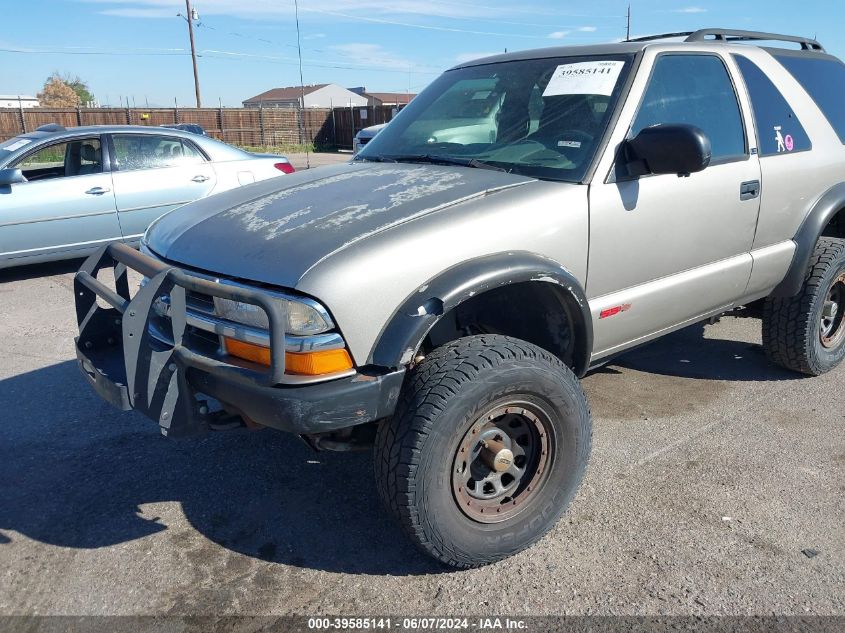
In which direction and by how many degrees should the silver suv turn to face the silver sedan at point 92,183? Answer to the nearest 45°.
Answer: approximately 90° to its right

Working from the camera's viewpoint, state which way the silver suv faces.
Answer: facing the viewer and to the left of the viewer
